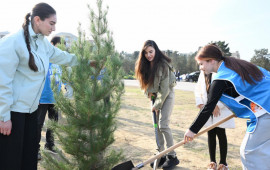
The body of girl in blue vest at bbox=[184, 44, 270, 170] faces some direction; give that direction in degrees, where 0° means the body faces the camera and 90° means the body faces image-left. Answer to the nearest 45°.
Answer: approximately 90°

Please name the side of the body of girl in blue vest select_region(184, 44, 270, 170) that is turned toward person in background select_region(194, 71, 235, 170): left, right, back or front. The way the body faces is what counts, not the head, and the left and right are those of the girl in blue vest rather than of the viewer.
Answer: right

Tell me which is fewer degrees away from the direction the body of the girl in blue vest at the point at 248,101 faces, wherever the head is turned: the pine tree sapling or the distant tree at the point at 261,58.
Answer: the pine tree sapling

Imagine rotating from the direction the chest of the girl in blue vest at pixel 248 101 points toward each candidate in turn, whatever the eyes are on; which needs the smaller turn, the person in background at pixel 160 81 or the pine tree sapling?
the pine tree sapling

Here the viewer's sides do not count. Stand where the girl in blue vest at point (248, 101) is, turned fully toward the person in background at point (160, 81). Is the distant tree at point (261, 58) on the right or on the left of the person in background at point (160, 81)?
right

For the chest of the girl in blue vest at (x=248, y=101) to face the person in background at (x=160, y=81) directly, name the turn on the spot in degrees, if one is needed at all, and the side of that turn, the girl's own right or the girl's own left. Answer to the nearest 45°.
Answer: approximately 45° to the girl's own right

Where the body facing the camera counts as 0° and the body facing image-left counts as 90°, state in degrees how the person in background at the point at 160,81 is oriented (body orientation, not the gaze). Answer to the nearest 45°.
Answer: approximately 45°

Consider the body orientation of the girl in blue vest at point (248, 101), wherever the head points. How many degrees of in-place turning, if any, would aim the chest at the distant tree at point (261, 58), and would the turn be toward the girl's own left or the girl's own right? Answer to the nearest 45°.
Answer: approximately 90° to the girl's own right

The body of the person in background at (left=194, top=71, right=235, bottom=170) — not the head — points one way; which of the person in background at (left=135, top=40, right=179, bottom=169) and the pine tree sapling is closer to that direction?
the pine tree sapling

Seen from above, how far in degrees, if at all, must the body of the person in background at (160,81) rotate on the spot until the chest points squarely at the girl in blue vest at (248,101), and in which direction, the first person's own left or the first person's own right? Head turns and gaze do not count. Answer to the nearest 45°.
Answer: approximately 90° to the first person's own left

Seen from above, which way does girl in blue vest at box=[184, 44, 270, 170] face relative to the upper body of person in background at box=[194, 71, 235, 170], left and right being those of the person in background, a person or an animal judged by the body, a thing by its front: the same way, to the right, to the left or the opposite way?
to the right
